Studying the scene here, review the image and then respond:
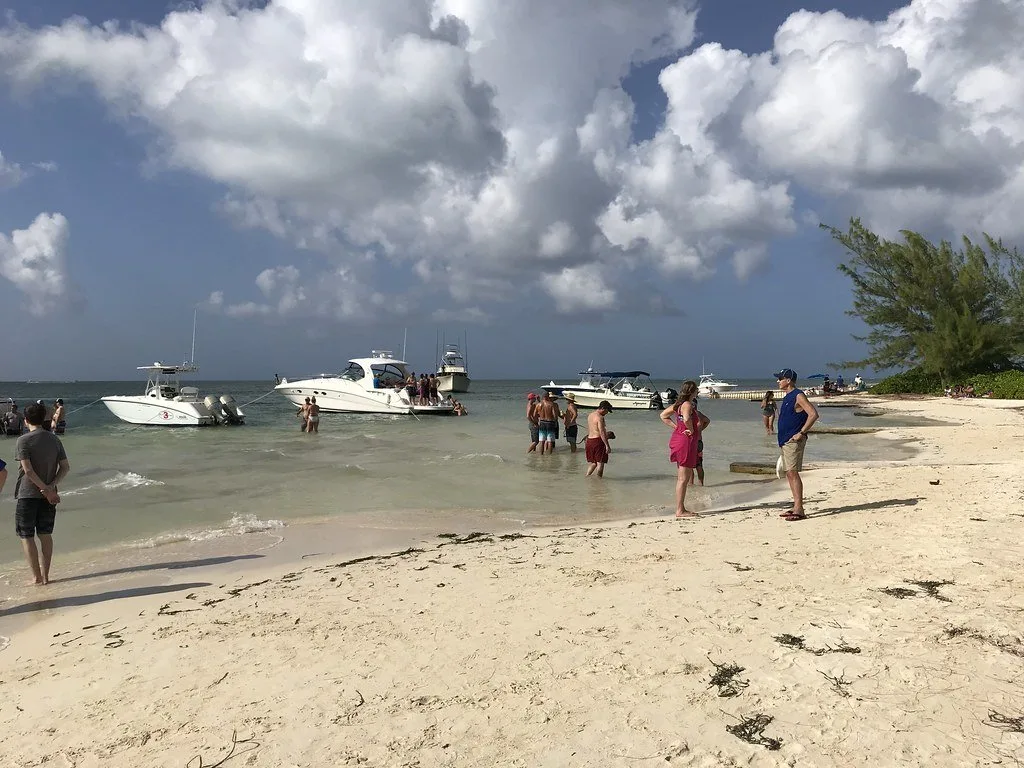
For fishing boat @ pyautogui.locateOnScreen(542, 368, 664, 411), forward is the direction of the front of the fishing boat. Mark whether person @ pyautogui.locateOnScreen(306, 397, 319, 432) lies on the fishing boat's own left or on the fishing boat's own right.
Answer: on the fishing boat's own left

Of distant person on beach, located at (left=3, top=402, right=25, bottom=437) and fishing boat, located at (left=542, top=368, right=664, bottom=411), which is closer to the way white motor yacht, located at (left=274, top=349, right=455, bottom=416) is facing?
the distant person on beach

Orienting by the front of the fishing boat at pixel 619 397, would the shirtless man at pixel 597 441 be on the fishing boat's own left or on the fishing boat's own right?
on the fishing boat's own left

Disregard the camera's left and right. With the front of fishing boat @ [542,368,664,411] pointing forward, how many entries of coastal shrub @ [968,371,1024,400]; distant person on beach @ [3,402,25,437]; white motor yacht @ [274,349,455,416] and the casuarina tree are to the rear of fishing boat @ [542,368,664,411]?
2

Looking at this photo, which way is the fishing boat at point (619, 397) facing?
to the viewer's left

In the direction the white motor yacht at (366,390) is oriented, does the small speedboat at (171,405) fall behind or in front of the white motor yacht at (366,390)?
in front

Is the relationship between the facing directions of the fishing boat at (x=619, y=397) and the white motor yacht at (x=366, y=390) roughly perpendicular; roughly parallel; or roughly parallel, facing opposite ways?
roughly parallel

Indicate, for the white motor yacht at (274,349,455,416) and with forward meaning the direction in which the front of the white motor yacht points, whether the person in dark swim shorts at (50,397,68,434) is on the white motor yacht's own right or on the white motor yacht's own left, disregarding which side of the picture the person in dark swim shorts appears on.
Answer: on the white motor yacht's own left

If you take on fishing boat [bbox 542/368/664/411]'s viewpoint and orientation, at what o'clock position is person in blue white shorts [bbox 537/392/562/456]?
The person in blue white shorts is roughly at 9 o'clock from the fishing boat.

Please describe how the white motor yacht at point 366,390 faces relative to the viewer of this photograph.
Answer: facing to the left of the viewer

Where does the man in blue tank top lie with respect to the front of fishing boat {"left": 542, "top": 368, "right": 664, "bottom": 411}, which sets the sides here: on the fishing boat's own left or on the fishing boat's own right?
on the fishing boat's own left

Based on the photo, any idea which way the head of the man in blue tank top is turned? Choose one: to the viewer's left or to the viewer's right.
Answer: to the viewer's left

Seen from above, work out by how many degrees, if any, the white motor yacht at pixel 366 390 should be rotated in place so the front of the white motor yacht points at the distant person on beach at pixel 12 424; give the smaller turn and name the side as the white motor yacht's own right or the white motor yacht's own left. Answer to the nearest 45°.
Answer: approximately 45° to the white motor yacht's own left

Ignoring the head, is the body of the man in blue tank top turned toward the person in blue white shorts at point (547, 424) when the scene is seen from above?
no

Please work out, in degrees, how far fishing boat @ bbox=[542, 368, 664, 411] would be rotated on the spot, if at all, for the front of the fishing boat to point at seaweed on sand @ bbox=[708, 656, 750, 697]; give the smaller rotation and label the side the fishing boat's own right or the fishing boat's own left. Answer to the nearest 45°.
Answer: approximately 90° to the fishing boat's own left

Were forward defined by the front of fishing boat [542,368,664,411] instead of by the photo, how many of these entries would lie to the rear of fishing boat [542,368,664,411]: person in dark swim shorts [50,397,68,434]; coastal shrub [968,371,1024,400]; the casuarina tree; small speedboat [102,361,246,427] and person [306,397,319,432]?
2

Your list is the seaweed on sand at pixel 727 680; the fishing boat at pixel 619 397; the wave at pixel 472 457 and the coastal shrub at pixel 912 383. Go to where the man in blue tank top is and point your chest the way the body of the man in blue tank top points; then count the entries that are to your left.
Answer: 1

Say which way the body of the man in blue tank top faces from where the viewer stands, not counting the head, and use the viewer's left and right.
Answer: facing to the left of the viewer

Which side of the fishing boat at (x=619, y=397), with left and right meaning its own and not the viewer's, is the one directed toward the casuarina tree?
back

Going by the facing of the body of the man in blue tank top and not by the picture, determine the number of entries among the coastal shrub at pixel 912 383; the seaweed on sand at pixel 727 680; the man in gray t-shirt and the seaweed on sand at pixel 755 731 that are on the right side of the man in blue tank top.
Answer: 1
